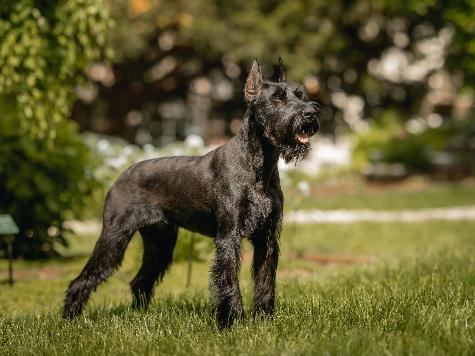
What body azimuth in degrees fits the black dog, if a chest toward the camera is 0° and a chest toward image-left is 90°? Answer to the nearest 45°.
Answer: approximately 315°
